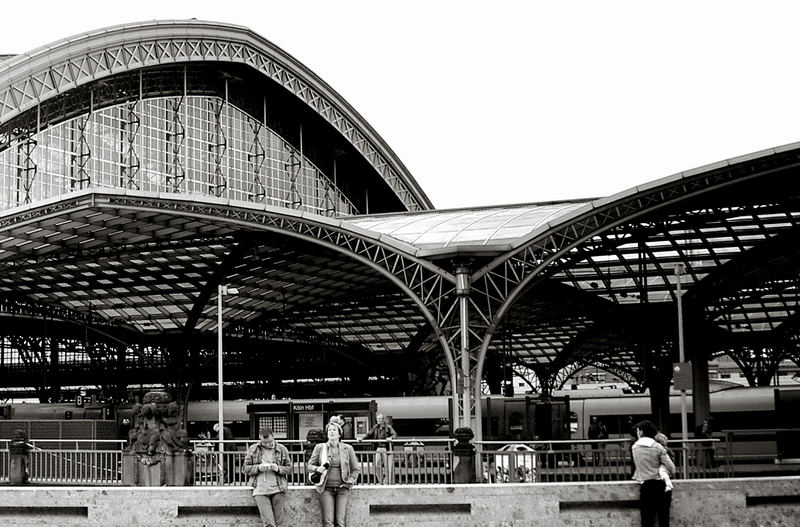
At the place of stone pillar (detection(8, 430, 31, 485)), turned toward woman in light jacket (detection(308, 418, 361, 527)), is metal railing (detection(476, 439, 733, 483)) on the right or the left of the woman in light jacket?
left

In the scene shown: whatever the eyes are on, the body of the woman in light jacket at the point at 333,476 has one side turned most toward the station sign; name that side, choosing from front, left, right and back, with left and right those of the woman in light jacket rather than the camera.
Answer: back

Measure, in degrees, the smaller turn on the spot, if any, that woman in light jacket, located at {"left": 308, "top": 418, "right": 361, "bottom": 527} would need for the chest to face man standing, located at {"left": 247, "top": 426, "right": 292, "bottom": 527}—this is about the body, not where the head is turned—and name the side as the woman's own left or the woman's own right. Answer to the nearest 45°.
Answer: approximately 90° to the woman's own right

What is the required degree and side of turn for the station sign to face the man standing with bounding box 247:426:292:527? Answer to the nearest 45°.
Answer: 0° — it already faces them

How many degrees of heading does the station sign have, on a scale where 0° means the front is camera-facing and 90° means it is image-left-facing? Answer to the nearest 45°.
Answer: approximately 0°

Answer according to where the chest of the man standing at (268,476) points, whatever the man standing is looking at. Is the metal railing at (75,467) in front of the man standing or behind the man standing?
behind

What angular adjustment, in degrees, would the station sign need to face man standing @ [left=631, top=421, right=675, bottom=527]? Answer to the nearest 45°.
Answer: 0° — it already faces them

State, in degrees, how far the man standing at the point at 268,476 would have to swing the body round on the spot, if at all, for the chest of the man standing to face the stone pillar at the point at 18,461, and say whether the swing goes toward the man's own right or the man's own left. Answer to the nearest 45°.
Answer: approximately 135° to the man's own right
